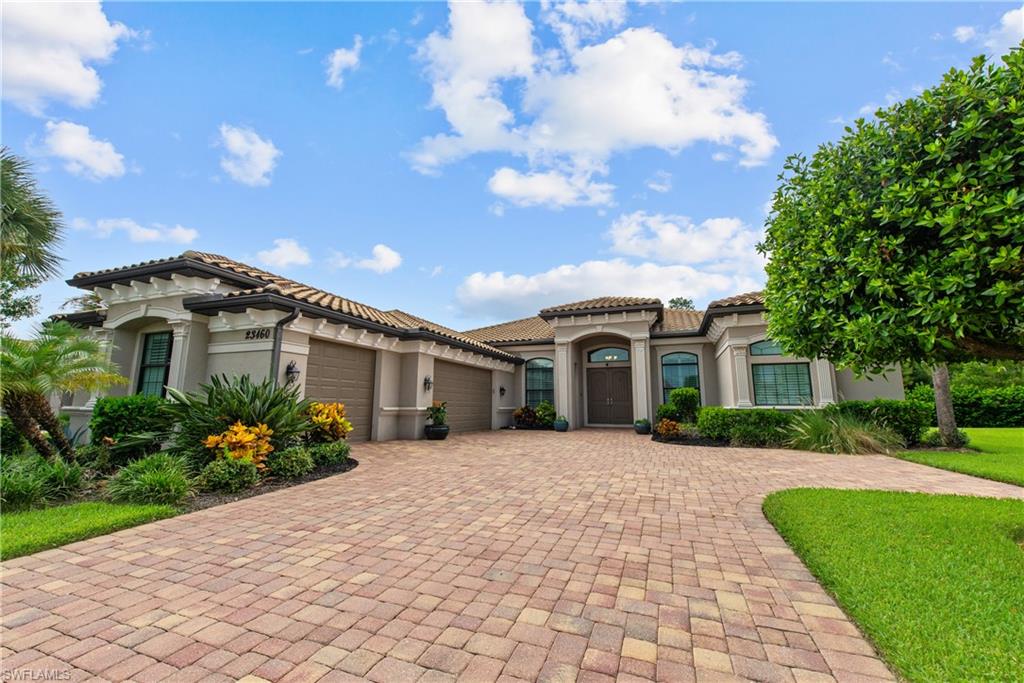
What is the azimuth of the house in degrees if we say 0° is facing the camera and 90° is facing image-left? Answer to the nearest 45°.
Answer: approximately 0°

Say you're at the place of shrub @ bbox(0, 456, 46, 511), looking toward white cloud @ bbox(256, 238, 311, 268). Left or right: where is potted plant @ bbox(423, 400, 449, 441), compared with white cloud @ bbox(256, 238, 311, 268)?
right

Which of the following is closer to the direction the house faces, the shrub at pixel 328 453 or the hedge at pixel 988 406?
the shrub

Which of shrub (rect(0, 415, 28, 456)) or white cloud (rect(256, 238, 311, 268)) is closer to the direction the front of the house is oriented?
the shrub

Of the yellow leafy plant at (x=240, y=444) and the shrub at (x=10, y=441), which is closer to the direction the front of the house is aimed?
the yellow leafy plant

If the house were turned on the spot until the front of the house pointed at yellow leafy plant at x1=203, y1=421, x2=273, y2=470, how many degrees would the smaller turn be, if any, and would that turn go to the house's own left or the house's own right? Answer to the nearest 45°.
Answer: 0° — it already faces it
